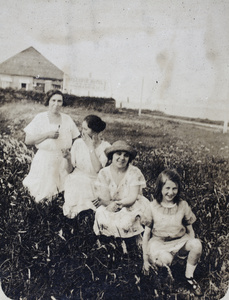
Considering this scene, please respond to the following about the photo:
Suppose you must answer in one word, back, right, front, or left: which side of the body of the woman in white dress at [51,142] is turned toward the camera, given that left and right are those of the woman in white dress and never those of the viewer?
front

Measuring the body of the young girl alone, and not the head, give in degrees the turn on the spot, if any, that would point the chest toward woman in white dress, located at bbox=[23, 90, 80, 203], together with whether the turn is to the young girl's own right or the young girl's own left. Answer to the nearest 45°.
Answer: approximately 90° to the young girl's own right

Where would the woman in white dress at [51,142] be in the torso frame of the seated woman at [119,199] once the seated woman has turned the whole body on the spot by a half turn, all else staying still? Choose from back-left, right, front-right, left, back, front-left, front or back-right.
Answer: left

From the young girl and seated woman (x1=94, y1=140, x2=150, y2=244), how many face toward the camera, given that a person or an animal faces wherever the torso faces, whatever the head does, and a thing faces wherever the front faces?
2

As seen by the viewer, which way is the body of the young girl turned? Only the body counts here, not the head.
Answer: toward the camera

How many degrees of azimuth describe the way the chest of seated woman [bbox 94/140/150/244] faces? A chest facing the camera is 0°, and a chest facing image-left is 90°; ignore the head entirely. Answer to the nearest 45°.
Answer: approximately 0°

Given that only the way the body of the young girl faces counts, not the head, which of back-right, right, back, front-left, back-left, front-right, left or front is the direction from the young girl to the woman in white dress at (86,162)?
right

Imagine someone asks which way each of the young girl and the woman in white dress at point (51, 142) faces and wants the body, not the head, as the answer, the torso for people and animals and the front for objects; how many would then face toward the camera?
2
